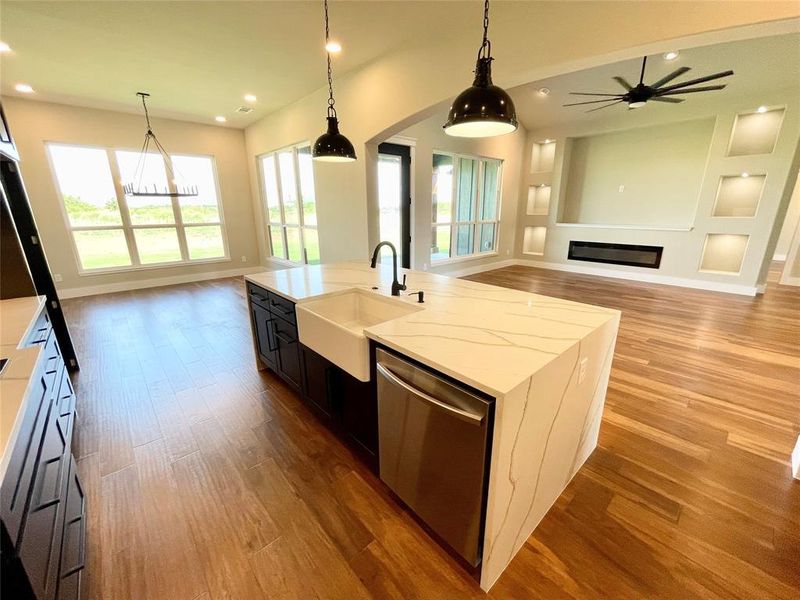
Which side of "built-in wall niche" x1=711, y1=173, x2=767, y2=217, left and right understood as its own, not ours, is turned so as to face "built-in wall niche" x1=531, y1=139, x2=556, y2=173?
right

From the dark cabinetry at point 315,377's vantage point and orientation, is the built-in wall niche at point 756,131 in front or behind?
behind

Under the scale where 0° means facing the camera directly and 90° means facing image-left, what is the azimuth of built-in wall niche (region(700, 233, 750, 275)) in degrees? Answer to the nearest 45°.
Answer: approximately 0°
